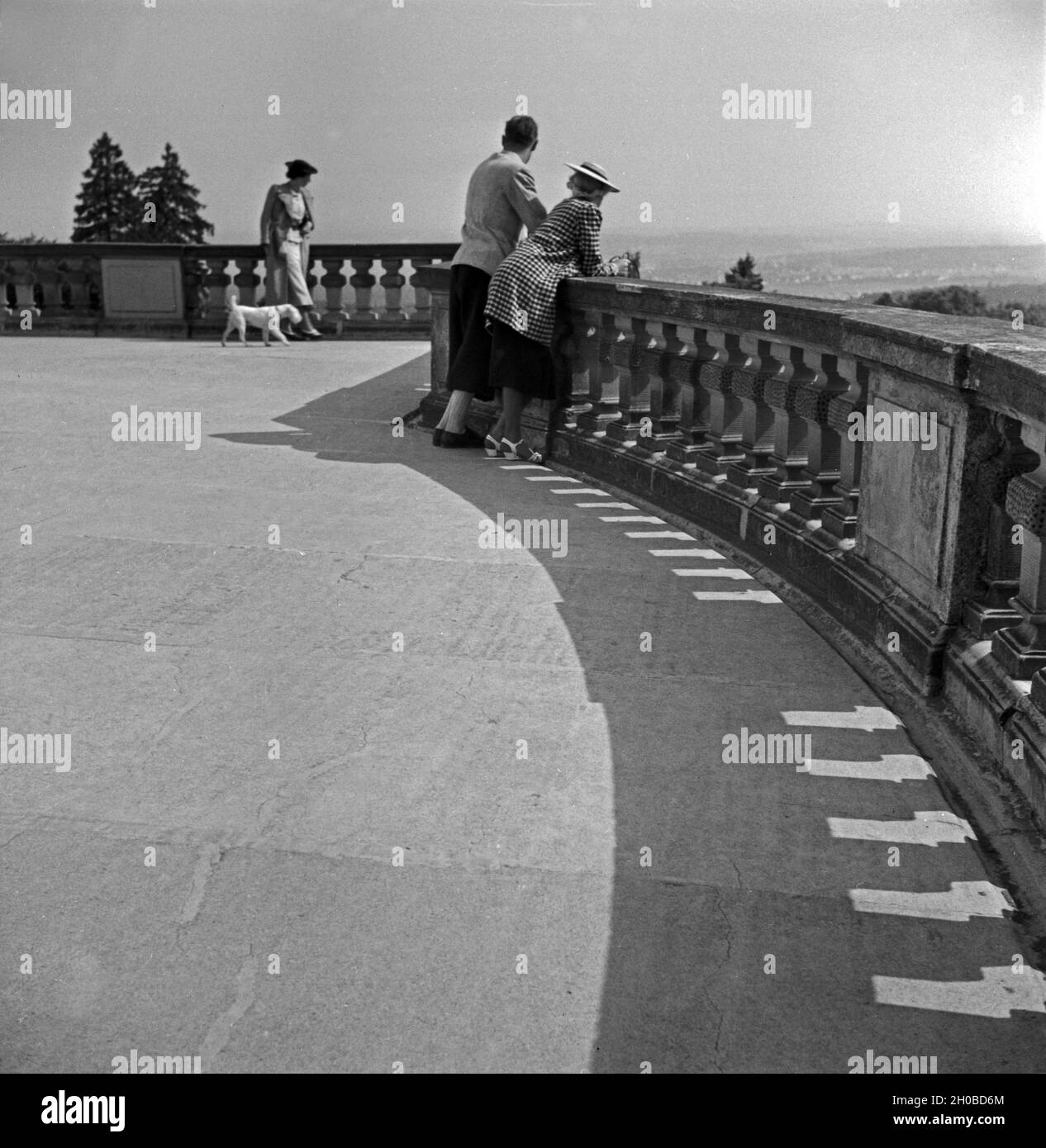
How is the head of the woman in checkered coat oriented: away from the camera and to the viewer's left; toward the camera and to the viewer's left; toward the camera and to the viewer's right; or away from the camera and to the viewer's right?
away from the camera and to the viewer's right

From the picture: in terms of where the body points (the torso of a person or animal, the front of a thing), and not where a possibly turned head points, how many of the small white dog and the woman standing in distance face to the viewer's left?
0

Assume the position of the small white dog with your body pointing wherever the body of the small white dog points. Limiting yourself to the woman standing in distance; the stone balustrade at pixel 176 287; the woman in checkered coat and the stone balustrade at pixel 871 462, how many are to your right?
2

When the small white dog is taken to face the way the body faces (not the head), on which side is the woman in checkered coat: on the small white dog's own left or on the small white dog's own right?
on the small white dog's own right

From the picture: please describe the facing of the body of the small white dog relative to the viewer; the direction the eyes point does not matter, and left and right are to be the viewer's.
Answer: facing to the right of the viewer

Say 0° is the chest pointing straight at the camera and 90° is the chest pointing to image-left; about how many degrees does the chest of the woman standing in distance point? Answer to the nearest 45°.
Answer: approximately 315°

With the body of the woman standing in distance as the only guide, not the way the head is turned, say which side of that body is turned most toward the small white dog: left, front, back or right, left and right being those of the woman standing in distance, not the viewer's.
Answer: right
